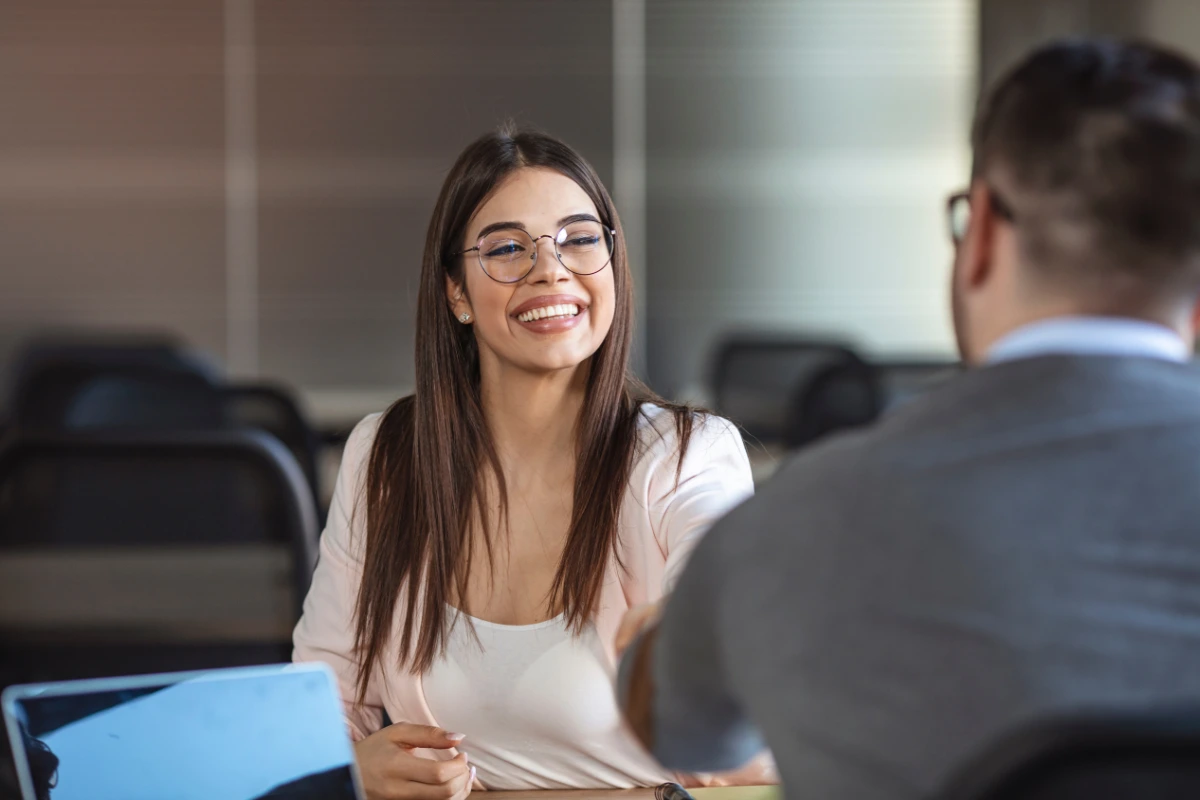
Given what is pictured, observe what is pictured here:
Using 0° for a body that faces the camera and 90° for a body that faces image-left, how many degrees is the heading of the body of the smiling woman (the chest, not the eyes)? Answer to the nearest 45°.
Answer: approximately 0°

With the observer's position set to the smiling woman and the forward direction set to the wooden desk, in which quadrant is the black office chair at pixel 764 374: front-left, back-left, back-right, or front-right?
back-left

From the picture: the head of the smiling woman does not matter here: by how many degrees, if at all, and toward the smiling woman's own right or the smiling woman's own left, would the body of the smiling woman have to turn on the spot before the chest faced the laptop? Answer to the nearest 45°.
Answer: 0° — they already face it

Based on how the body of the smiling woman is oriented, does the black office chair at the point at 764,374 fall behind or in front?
behind

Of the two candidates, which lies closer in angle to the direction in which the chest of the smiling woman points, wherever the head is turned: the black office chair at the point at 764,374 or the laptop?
the laptop
